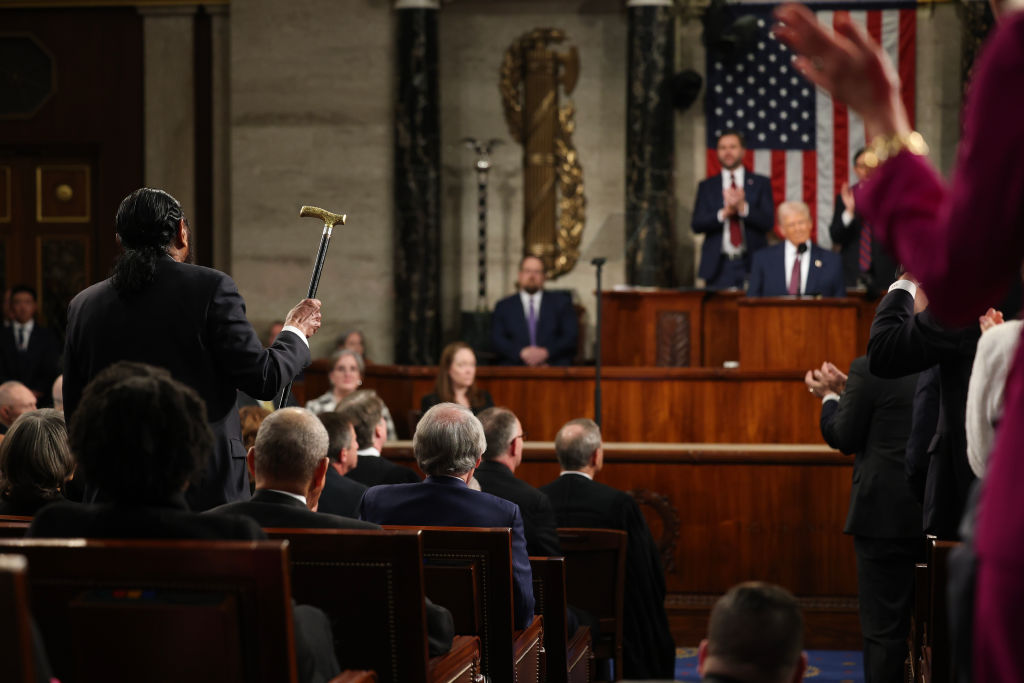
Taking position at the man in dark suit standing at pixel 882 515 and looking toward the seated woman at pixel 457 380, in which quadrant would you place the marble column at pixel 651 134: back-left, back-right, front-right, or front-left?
front-right

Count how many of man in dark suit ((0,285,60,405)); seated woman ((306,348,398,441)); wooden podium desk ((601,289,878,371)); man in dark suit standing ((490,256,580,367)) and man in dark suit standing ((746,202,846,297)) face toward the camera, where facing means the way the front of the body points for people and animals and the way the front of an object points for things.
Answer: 5

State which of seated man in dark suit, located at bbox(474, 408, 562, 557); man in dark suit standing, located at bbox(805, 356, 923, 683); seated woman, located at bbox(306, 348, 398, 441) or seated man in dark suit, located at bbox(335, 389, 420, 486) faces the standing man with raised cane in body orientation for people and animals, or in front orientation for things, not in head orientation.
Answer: the seated woman

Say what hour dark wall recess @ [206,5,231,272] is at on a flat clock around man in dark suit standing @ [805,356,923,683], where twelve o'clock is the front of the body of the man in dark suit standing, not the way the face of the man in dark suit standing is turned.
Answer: The dark wall recess is roughly at 12 o'clock from the man in dark suit standing.

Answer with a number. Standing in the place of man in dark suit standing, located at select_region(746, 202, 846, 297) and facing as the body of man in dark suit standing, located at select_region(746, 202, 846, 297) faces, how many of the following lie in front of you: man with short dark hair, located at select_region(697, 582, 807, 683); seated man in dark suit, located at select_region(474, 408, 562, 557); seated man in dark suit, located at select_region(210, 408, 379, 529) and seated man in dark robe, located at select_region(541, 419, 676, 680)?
4

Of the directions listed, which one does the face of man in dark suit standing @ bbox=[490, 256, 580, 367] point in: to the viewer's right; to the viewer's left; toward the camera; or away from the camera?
toward the camera

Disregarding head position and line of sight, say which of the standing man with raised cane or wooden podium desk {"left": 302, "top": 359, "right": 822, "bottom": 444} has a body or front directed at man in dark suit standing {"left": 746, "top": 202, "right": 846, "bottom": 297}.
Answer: the standing man with raised cane

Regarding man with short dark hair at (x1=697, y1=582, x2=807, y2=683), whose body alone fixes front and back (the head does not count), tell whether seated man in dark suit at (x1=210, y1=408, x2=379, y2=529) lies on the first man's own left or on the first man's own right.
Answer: on the first man's own left

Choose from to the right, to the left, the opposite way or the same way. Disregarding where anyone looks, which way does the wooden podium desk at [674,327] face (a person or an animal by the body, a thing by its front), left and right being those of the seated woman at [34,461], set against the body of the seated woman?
the opposite way

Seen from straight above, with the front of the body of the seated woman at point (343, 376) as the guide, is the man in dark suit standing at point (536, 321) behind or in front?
behind

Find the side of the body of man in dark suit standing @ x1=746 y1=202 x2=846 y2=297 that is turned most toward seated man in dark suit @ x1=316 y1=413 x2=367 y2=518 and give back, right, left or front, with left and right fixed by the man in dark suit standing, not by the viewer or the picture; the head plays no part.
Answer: front

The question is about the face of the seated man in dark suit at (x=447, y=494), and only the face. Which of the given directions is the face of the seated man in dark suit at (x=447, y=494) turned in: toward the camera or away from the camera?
away from the camera

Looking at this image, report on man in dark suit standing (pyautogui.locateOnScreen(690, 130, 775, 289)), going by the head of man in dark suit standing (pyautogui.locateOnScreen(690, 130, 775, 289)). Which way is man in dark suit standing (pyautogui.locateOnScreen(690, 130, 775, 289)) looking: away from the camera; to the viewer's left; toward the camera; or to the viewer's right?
toward the camera

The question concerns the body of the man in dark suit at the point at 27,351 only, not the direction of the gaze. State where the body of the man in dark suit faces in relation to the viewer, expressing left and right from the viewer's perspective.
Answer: facing the viewer

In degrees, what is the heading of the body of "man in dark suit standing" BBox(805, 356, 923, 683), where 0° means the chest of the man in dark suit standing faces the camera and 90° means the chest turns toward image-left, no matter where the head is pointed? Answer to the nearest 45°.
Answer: approximately 135°

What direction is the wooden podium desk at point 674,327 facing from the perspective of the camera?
toward the camera

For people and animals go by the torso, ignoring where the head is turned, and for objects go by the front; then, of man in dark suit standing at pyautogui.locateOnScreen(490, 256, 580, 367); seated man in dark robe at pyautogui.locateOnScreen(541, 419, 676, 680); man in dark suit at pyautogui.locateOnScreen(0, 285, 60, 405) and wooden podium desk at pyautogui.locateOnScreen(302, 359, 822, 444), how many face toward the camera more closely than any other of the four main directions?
3

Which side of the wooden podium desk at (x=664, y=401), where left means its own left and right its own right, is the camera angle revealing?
front
